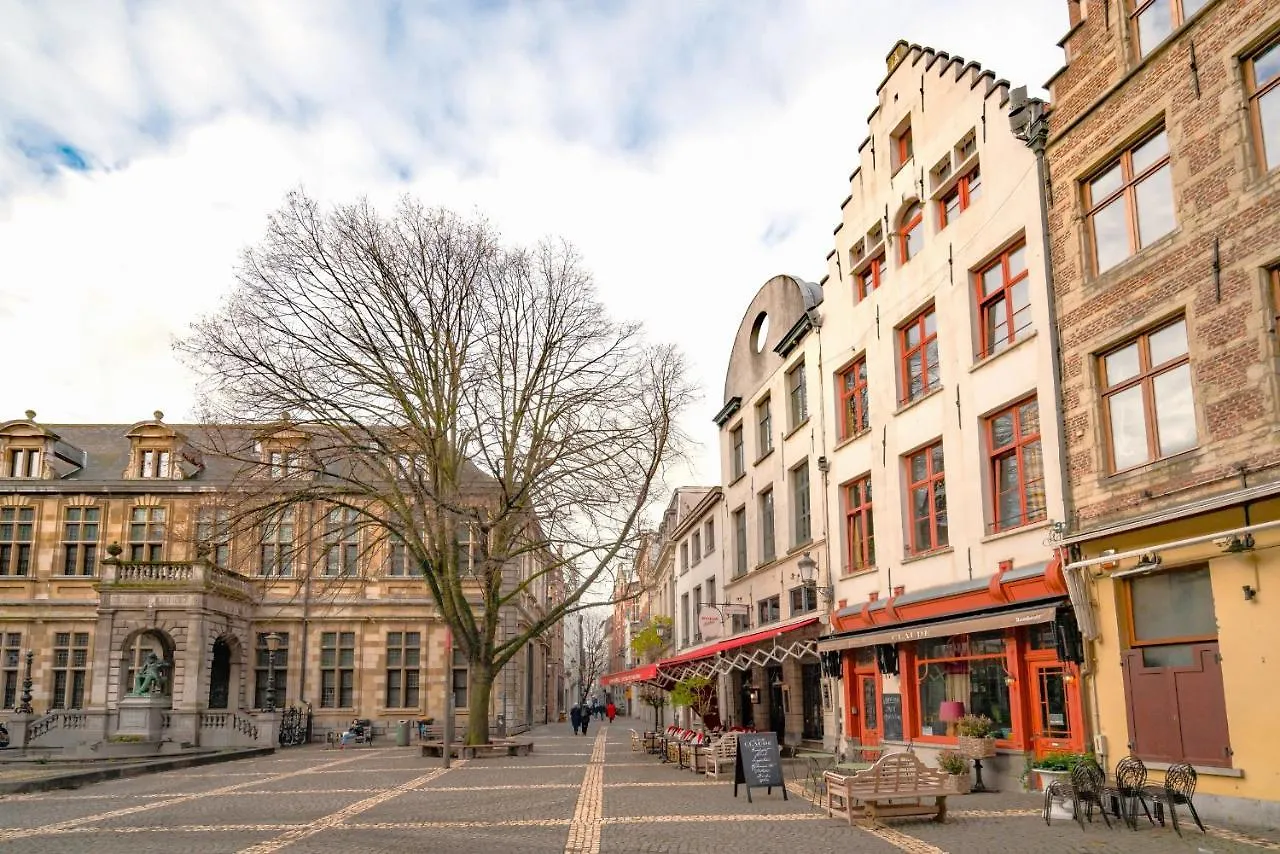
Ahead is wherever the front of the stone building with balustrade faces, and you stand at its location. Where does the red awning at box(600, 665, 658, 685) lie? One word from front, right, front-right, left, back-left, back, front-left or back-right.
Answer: front-left

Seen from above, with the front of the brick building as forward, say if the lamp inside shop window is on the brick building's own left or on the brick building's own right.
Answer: on the brick building's own right

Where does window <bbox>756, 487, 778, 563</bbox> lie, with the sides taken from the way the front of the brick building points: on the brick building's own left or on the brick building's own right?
on the brick building's own right

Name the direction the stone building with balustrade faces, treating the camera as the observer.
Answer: facing the viewer

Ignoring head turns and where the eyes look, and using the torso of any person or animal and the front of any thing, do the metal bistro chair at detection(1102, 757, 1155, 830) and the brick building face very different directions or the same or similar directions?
same or similar directions

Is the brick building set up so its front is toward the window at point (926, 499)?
no

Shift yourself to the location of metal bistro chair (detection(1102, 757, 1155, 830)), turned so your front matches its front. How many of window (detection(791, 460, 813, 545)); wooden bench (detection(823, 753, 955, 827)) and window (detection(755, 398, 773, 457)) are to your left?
0

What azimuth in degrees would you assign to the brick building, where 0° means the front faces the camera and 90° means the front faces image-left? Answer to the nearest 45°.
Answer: approximately 45°

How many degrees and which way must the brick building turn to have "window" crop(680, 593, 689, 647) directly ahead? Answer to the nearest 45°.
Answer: approximately 90° to its right

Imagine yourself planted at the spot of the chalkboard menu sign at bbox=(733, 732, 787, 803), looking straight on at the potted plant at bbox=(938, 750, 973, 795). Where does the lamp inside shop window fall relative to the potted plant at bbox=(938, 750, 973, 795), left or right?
left

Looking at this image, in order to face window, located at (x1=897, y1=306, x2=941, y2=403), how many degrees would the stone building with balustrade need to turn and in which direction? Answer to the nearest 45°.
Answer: approximately 45° to its left
